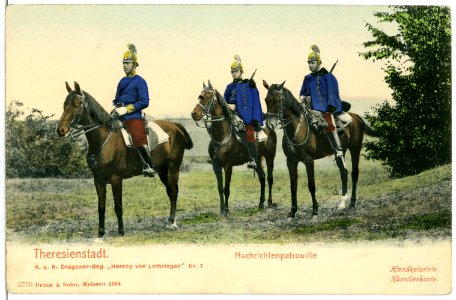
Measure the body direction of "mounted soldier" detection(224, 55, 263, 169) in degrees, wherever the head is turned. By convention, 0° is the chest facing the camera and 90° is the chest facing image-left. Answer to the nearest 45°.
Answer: approximately 45°

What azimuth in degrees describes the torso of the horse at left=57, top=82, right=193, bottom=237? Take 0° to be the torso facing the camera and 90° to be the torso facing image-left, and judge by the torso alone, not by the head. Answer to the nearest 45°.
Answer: approximately 45°

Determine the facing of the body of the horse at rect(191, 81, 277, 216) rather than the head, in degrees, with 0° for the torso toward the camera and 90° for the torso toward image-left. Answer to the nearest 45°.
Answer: approximately 45°

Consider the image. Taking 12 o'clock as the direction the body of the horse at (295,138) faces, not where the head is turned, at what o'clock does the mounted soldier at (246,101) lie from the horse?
The mounted soldier is roughly at 2 o'clock from the horse.

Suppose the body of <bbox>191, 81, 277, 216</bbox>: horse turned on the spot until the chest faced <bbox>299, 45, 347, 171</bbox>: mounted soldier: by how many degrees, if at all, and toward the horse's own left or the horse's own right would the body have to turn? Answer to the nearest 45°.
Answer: approximately 135° to the horse's own left

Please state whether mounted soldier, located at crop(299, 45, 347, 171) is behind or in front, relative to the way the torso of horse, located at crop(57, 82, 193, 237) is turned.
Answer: behind

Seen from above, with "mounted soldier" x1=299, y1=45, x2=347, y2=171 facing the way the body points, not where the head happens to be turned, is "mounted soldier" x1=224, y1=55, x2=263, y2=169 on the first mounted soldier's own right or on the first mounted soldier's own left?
on the first mounted soldier's own right

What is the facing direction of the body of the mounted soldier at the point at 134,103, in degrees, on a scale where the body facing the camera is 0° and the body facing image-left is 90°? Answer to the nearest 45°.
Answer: approximately 45°

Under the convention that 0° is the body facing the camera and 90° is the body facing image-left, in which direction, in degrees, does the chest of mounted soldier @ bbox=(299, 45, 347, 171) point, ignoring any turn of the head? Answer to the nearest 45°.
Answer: approximately 45°

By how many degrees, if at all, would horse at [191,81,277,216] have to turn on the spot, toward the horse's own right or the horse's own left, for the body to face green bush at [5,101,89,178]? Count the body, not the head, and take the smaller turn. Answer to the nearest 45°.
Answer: approximately 45° to the horse's own right
